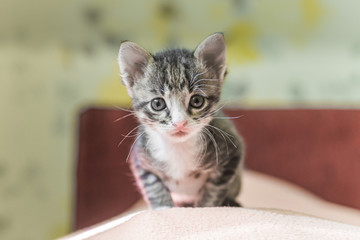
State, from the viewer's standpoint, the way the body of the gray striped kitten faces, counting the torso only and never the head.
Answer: toward the camera
